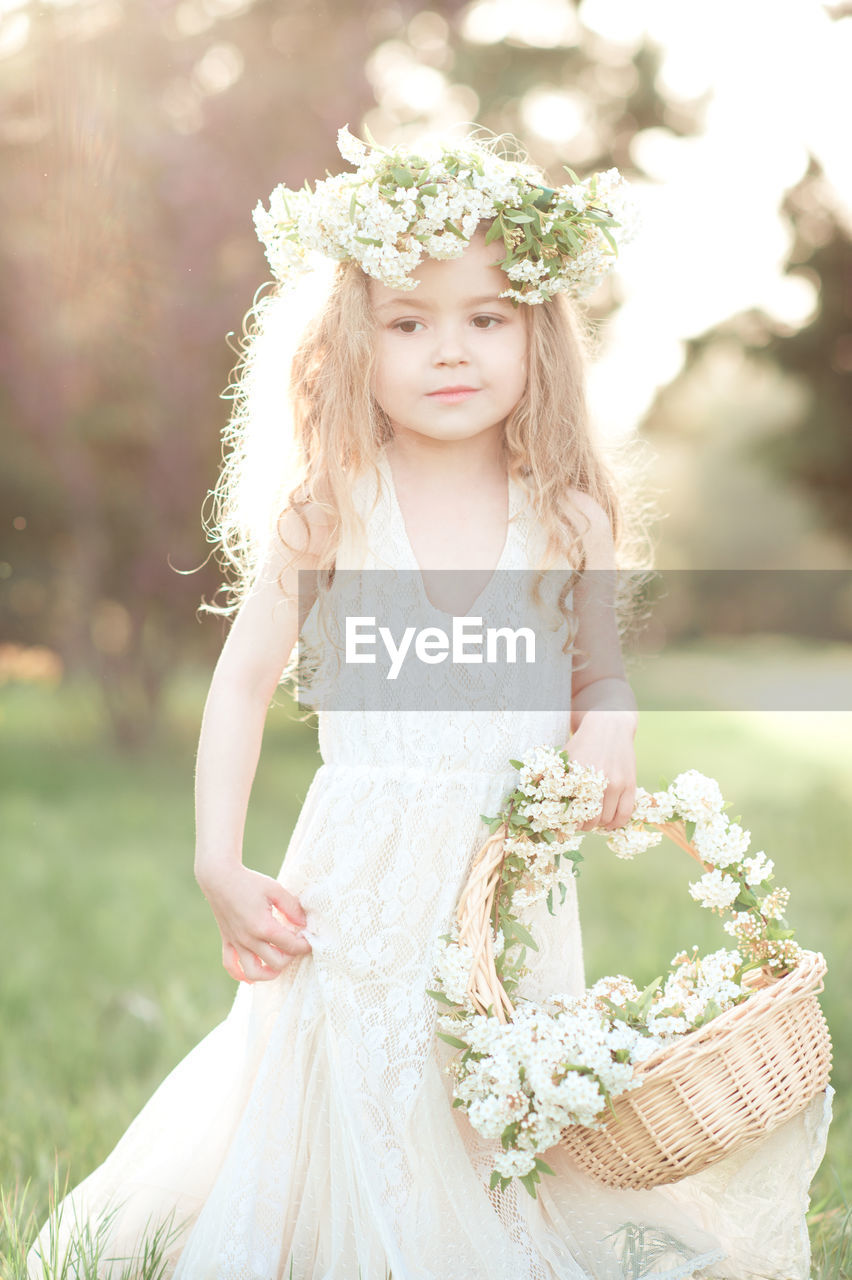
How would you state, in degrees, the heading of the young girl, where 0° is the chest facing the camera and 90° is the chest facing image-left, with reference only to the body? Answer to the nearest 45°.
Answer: approximately 0°

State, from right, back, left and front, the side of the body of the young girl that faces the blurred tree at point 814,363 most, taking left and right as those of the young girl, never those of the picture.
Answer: back
